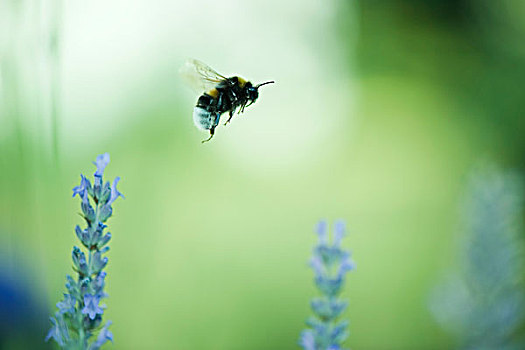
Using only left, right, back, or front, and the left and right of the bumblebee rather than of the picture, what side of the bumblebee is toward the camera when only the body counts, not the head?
right
